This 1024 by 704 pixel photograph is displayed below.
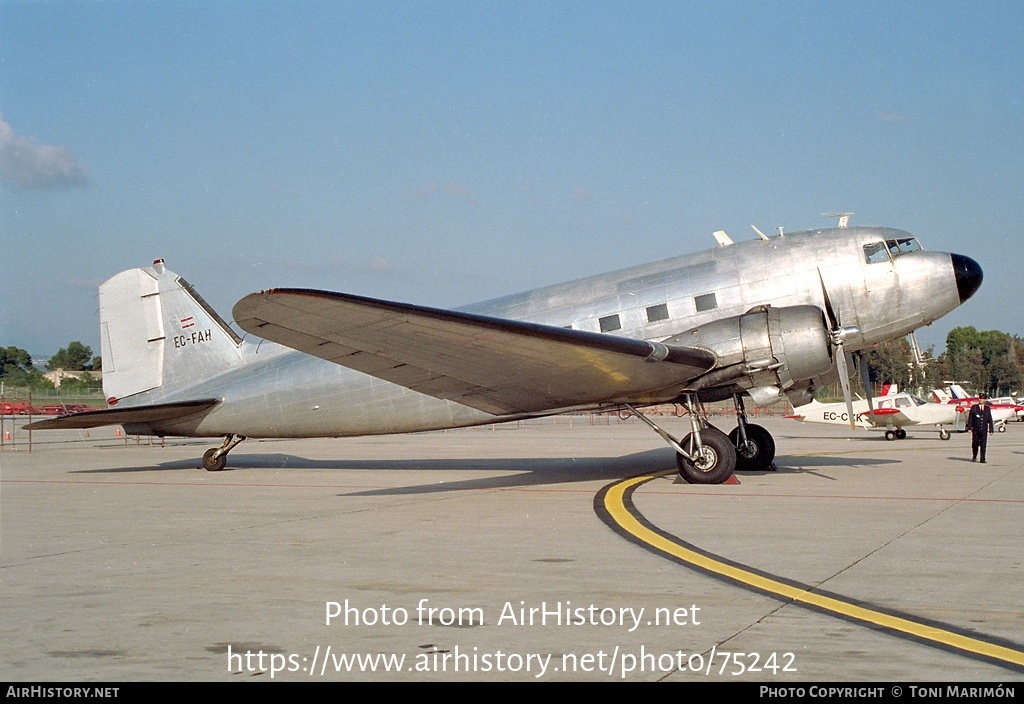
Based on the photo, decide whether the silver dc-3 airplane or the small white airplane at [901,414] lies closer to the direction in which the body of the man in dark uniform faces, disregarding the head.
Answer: the silver dc-3 airplane

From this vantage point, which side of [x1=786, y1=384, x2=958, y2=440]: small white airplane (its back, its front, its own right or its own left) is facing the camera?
right

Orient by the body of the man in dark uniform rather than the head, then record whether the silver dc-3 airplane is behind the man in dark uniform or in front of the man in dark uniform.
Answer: in front

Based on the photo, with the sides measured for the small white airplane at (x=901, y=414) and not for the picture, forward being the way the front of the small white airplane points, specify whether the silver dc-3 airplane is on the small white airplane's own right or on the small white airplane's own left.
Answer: on the small white airplane's own right

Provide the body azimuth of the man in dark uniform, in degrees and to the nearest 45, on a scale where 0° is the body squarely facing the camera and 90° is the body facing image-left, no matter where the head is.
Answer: approximately 0°

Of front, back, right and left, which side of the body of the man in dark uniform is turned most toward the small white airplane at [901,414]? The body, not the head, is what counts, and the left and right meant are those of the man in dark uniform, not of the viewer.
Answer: back

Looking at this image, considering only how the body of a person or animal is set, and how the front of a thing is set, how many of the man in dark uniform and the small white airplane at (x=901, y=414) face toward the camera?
1

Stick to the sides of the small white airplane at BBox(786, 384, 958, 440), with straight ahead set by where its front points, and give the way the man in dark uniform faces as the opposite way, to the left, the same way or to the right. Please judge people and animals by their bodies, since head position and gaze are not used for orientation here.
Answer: to the right
